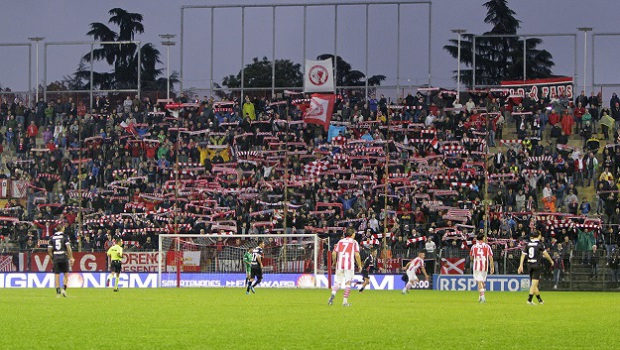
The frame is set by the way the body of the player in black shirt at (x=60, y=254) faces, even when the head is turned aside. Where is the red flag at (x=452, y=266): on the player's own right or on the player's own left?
on the player's own right

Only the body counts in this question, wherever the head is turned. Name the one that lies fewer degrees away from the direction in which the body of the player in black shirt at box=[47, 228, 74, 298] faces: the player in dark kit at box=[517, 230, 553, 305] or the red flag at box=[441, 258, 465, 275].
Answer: the red flag

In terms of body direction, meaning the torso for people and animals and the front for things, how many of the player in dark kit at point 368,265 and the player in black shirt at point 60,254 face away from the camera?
1

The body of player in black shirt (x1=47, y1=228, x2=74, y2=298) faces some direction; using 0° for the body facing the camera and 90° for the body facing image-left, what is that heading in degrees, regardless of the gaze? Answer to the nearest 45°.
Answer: approximately 180°
